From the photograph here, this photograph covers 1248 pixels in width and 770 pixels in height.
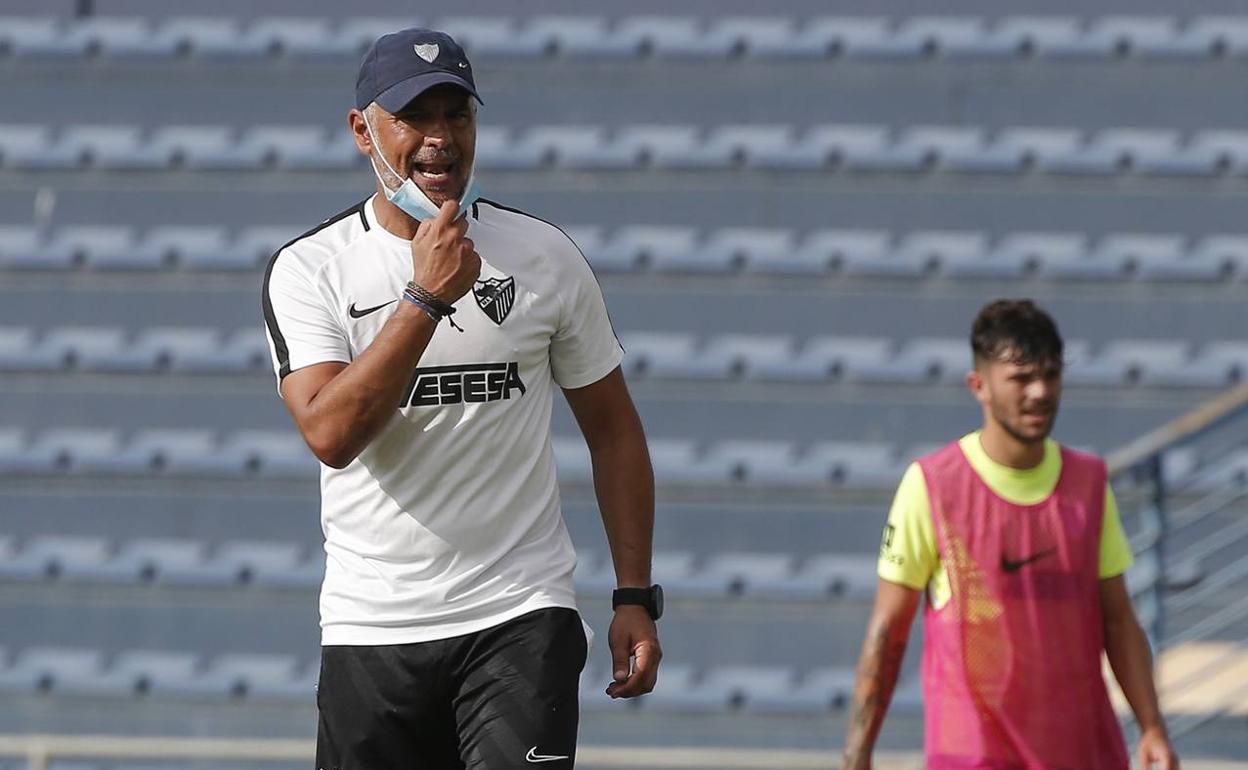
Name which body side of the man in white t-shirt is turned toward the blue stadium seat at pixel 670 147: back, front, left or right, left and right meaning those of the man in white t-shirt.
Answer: back

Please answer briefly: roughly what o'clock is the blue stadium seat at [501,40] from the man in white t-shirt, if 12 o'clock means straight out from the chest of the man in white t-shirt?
The blue stadium seat is roughly at 6 o'clock from the man in white t-shirt.

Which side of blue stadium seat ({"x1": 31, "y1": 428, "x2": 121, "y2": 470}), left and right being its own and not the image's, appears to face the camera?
front

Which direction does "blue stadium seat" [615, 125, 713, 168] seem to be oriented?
toward the camera

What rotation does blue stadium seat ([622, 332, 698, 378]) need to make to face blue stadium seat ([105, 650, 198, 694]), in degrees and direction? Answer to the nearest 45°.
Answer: approximately 90° to its right

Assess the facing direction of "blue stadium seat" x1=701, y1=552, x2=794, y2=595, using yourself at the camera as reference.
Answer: facing the viewer

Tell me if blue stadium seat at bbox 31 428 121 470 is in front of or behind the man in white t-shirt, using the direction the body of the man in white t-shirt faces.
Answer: behind
